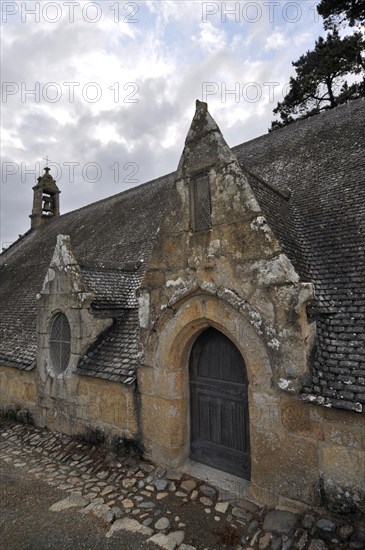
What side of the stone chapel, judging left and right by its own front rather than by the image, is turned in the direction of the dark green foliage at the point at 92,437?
right

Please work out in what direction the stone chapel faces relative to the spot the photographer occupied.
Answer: facing the viewer and to the left of the viewer
